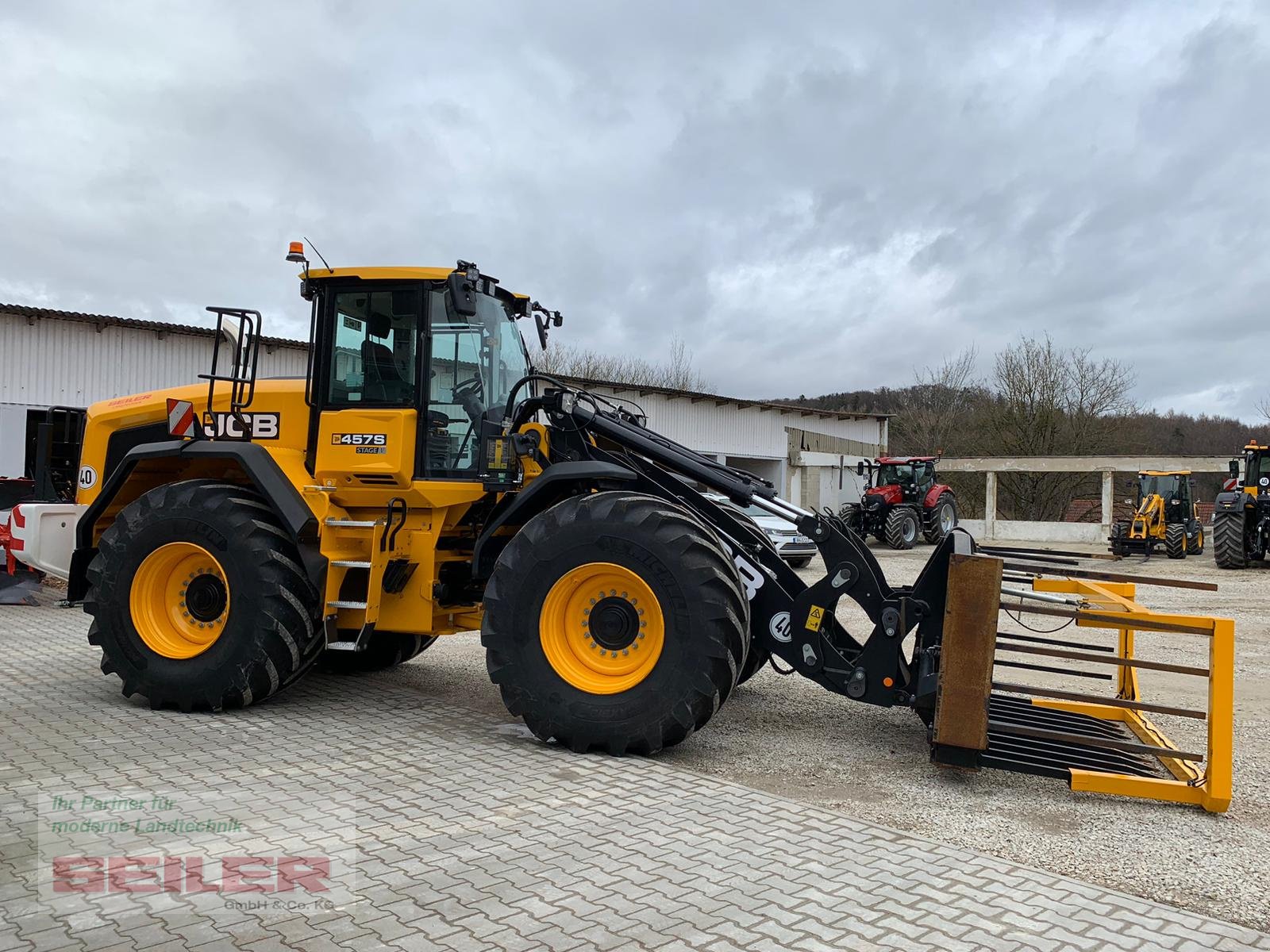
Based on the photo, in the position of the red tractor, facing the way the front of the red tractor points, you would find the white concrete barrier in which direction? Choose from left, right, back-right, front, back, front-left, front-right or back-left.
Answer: back

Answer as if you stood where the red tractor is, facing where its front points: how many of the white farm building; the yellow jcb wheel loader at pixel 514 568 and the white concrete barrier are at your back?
1

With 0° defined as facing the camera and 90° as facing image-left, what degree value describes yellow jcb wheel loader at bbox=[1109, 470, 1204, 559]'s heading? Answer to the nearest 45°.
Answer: approximately 45°

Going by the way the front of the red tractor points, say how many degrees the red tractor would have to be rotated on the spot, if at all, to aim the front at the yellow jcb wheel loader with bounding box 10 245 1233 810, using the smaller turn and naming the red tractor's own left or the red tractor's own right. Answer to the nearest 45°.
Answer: approximately 45° to the red tractor's own left

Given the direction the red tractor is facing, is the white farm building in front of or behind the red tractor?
in front

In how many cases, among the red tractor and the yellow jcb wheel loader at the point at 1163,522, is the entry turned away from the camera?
0

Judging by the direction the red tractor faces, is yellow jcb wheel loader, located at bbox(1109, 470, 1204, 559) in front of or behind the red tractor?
behind

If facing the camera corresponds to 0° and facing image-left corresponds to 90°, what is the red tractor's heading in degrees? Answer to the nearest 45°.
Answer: approximately 45°

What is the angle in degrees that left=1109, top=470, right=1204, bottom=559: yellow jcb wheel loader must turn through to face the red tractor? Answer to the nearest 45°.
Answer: approximately 45° to its right
